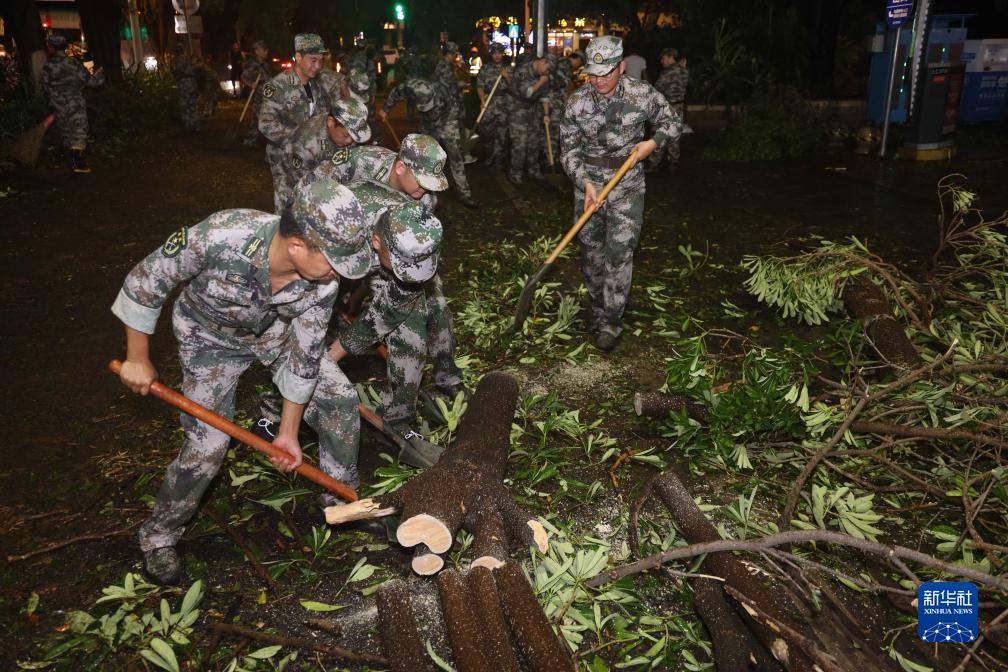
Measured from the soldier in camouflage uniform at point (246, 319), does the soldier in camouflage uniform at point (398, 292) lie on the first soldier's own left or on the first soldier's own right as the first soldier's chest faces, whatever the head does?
on the first soldier's own left

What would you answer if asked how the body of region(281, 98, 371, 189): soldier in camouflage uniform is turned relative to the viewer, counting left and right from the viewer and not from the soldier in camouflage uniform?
facing the viewer and to the right of the viewer

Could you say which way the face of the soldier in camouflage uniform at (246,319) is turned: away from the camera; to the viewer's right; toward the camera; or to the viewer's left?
to the viewer's right

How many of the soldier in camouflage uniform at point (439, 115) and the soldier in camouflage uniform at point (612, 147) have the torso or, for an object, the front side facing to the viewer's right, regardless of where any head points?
0

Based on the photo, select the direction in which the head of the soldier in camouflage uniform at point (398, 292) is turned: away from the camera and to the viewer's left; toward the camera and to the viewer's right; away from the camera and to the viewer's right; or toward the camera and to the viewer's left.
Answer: toward the camera and to the viewer's right

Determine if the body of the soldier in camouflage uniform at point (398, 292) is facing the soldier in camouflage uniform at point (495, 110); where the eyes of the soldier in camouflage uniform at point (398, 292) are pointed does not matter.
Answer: no

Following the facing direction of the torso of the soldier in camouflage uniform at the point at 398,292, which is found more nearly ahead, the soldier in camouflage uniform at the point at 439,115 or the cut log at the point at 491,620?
the cut log

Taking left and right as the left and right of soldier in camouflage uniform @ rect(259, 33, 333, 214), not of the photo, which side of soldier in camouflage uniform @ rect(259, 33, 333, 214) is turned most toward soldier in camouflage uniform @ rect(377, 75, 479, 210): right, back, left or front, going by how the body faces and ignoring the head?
left

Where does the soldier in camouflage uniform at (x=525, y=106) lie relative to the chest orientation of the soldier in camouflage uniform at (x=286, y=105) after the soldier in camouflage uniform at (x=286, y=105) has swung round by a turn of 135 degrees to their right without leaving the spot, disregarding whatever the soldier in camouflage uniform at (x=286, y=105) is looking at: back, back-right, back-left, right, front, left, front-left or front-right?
back-right

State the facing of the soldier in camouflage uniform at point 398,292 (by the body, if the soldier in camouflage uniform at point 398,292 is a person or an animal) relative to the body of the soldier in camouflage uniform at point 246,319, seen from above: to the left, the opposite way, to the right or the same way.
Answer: the same way

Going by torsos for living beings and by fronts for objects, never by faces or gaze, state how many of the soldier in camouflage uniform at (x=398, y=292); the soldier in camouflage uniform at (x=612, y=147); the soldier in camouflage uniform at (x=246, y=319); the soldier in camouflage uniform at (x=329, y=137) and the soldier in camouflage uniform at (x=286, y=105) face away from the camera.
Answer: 0

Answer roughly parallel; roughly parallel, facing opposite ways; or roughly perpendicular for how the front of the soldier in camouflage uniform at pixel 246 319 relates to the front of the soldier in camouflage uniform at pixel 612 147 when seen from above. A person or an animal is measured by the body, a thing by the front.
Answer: roughly perpendicular

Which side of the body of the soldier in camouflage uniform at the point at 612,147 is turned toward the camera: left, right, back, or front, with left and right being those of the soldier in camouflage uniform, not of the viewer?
front

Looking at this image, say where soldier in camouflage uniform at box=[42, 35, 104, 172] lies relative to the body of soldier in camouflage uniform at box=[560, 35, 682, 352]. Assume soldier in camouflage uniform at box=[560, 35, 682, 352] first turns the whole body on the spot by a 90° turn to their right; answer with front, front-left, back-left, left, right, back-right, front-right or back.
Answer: front-right

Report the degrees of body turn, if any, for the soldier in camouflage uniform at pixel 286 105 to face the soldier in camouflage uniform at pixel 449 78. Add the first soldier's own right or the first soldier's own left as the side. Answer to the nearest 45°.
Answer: approximately 90° to the first soldier's own left
